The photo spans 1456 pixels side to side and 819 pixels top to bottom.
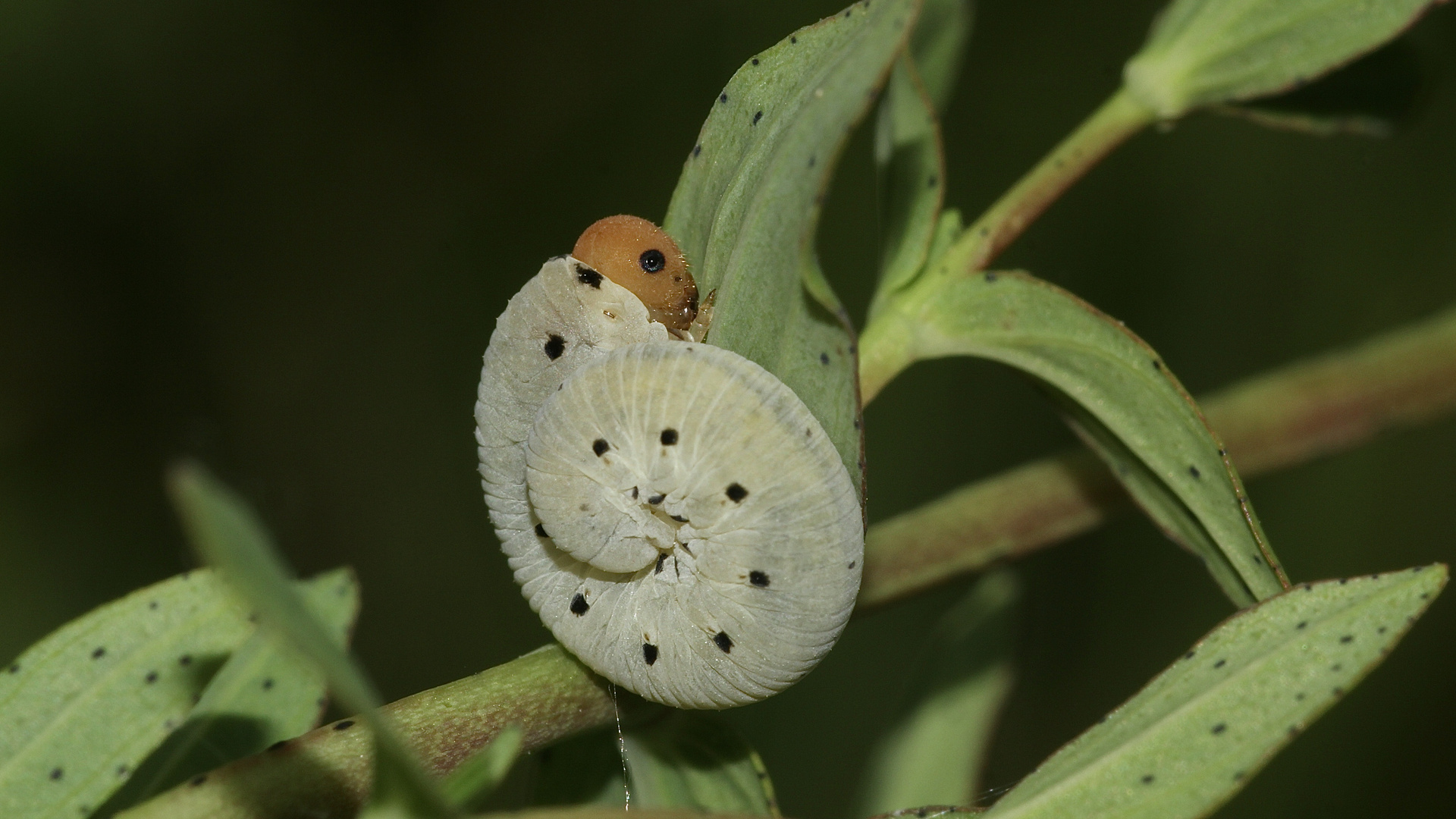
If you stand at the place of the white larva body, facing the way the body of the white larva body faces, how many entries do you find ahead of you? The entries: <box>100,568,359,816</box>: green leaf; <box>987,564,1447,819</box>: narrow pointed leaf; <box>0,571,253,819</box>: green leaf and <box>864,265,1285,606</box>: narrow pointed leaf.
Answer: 2

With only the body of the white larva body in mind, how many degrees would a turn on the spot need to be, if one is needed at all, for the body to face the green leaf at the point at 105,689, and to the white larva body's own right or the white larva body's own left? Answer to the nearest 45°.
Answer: approximately 180°

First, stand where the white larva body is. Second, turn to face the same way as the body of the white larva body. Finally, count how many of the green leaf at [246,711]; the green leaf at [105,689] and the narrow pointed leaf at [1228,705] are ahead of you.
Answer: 1

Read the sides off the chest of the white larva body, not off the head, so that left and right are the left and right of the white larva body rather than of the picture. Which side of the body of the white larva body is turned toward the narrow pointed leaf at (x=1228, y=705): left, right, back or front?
front

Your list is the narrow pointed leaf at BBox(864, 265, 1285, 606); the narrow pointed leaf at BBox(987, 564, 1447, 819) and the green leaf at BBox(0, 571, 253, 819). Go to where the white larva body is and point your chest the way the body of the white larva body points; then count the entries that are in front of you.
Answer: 2

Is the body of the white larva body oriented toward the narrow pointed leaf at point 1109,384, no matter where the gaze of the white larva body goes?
yes

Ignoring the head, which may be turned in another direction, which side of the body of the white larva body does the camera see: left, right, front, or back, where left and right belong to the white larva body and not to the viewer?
right
